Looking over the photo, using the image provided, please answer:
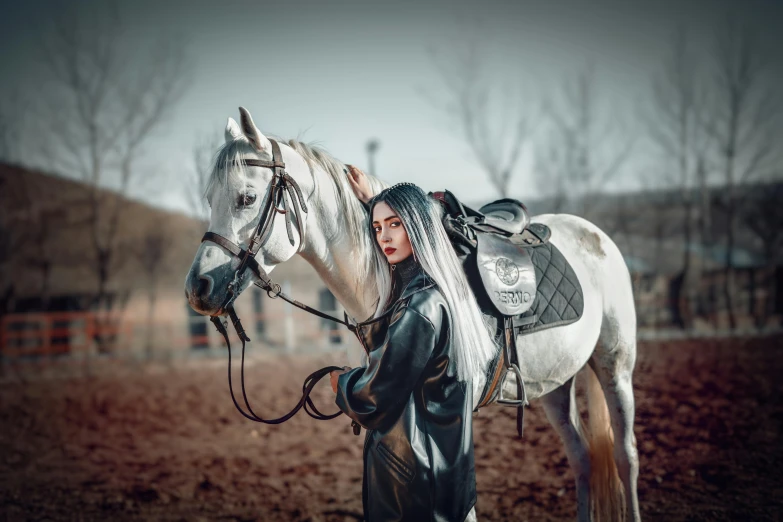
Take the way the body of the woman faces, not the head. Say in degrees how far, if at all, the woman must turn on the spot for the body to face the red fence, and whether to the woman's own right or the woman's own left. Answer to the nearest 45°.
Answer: approximately 45° to the woman's own right

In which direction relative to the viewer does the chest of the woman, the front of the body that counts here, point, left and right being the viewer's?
facing to the left of the viewer
